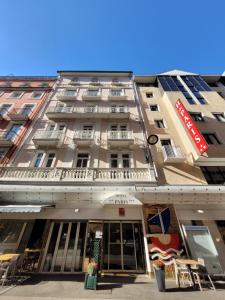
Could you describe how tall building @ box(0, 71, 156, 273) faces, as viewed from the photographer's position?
facing the viewer

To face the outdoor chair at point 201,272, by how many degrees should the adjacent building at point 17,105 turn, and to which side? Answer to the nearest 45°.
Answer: approximately 45° to its left

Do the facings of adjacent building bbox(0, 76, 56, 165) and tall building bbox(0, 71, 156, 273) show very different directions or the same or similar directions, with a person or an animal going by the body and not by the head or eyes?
same or similar directions

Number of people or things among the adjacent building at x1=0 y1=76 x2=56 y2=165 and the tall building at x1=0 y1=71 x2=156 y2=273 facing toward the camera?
2
